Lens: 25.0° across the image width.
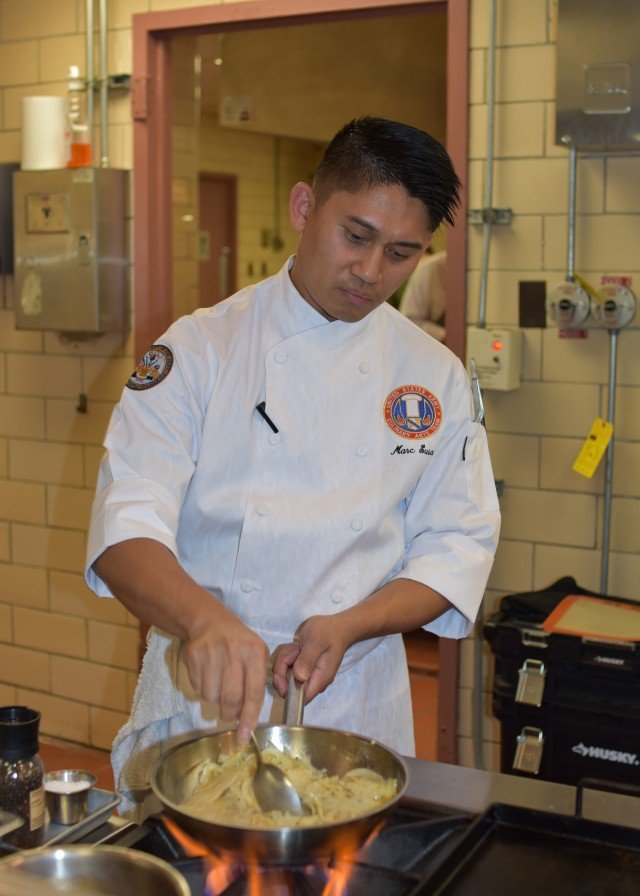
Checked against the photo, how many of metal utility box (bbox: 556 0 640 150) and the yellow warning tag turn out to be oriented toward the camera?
2

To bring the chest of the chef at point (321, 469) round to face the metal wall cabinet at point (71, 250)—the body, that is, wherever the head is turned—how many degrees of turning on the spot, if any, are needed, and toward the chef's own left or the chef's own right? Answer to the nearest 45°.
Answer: approximately 180°

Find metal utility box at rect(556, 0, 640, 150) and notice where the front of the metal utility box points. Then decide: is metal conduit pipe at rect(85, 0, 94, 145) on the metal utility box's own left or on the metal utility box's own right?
on the metal utility box's own right

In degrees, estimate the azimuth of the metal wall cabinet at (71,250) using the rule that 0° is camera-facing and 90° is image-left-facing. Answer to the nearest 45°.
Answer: approximately 45°

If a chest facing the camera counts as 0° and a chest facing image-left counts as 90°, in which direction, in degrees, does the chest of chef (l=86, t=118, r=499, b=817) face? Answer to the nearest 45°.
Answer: approximately 0°
